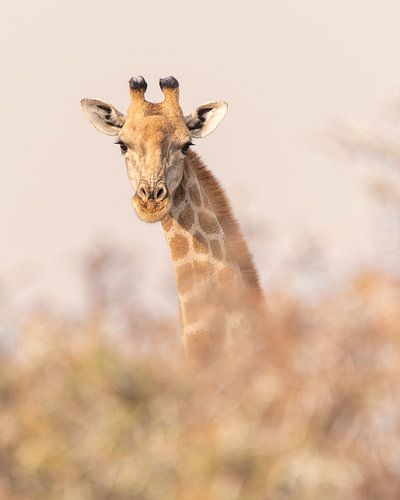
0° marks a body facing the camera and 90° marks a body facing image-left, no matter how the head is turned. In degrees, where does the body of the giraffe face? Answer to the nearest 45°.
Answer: approximately 45°
